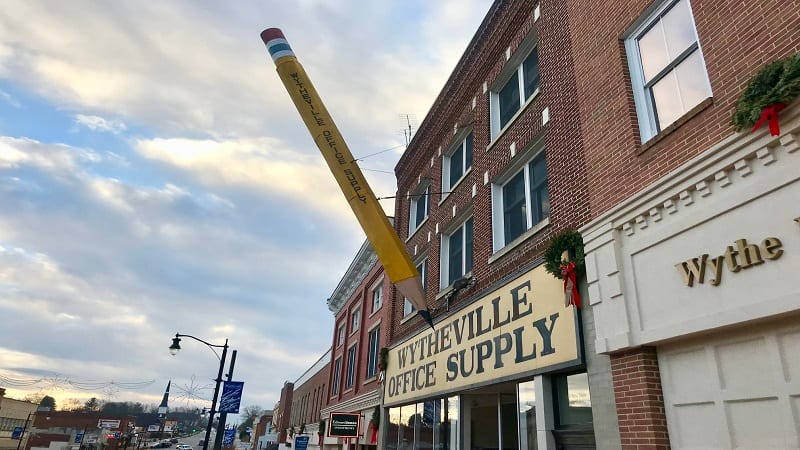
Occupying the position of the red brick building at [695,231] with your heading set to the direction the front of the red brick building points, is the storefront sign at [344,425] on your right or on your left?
on your right

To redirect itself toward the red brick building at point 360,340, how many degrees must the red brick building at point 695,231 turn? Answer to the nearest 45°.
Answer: approximately 90° to its right

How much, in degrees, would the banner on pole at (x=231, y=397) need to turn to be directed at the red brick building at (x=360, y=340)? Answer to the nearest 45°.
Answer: approximately 90° to its left

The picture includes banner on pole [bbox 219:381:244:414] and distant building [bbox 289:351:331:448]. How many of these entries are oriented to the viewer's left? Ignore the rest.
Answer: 1

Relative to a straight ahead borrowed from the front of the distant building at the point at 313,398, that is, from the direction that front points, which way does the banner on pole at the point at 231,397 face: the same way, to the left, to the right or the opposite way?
to the left

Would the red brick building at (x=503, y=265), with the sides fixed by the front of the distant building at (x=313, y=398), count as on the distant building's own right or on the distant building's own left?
on the distant building's own left

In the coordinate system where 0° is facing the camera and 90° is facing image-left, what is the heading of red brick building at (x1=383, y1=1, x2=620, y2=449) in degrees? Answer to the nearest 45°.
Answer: approximately 45°

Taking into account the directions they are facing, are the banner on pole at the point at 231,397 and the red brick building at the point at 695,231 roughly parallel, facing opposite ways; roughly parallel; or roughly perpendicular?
roughly perpendicular

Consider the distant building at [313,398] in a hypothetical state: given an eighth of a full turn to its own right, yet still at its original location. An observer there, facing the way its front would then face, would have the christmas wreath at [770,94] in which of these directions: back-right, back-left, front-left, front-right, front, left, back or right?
back-left

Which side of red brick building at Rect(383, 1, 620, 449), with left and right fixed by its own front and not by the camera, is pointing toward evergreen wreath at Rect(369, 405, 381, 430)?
right

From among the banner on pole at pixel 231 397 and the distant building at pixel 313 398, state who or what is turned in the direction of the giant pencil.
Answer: the banner on pole

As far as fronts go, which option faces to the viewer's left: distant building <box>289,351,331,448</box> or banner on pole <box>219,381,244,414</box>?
the distant building

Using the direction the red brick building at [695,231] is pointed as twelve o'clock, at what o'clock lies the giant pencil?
The giant pencil is roughly at 2 o'clock from the red brick building.

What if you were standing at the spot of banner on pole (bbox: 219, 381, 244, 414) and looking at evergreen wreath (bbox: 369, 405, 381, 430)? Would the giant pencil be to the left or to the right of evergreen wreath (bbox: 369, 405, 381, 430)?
right

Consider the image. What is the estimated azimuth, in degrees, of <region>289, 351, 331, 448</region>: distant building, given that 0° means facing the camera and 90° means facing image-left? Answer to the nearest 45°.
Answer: approximately 90°

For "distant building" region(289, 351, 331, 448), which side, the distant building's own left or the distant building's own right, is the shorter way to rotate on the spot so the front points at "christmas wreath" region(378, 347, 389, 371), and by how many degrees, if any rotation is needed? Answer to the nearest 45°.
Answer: approximately 90° to the distant building's own left
